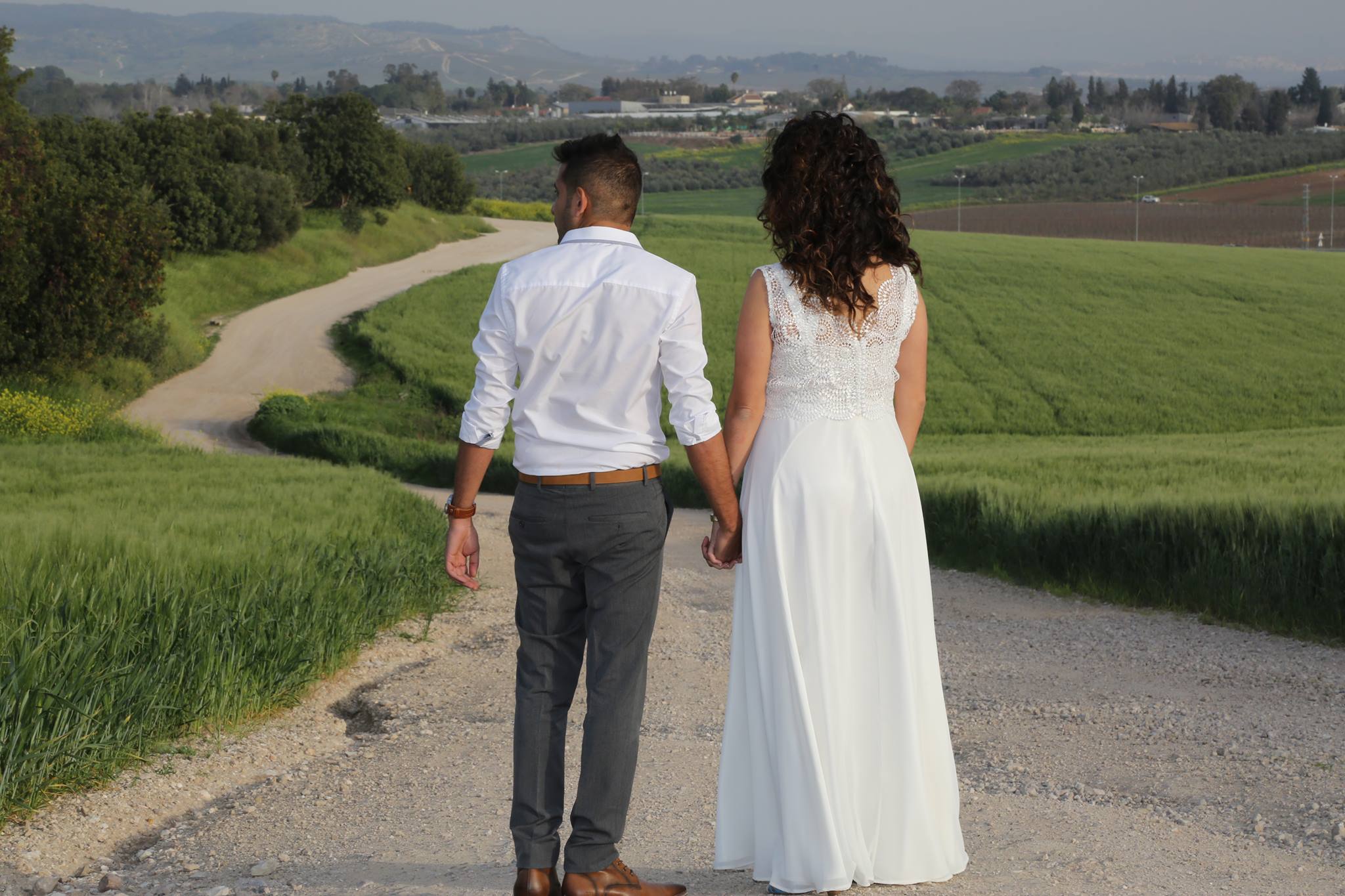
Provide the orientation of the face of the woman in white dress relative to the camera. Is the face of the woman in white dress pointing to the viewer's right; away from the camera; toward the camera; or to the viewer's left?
away from the camera

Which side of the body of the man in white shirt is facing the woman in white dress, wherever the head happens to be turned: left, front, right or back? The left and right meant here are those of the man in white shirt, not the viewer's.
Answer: right

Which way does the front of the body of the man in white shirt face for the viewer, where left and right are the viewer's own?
facing away from the viewer

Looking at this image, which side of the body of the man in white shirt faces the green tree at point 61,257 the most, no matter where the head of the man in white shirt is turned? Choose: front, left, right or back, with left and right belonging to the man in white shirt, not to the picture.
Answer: front

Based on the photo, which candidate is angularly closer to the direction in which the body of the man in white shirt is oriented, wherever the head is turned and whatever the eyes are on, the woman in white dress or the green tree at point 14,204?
the green tree

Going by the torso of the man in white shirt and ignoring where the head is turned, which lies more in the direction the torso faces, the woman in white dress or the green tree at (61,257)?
the green tree

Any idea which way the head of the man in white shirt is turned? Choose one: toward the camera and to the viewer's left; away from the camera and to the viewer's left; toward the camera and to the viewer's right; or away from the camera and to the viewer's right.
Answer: away from the camera and to the viewer's left
